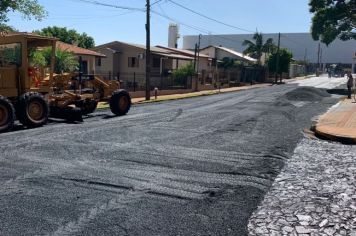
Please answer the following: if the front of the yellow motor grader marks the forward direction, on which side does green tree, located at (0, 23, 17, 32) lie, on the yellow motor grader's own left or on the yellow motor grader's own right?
on the yellow motor grader's own left

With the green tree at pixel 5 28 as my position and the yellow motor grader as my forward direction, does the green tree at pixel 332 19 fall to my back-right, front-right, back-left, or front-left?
front-left

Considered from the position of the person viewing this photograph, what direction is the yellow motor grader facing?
facing away from the viewer and to the right of the viewer

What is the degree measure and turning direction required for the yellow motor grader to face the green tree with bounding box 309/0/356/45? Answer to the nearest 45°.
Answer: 0° — it already faces it
